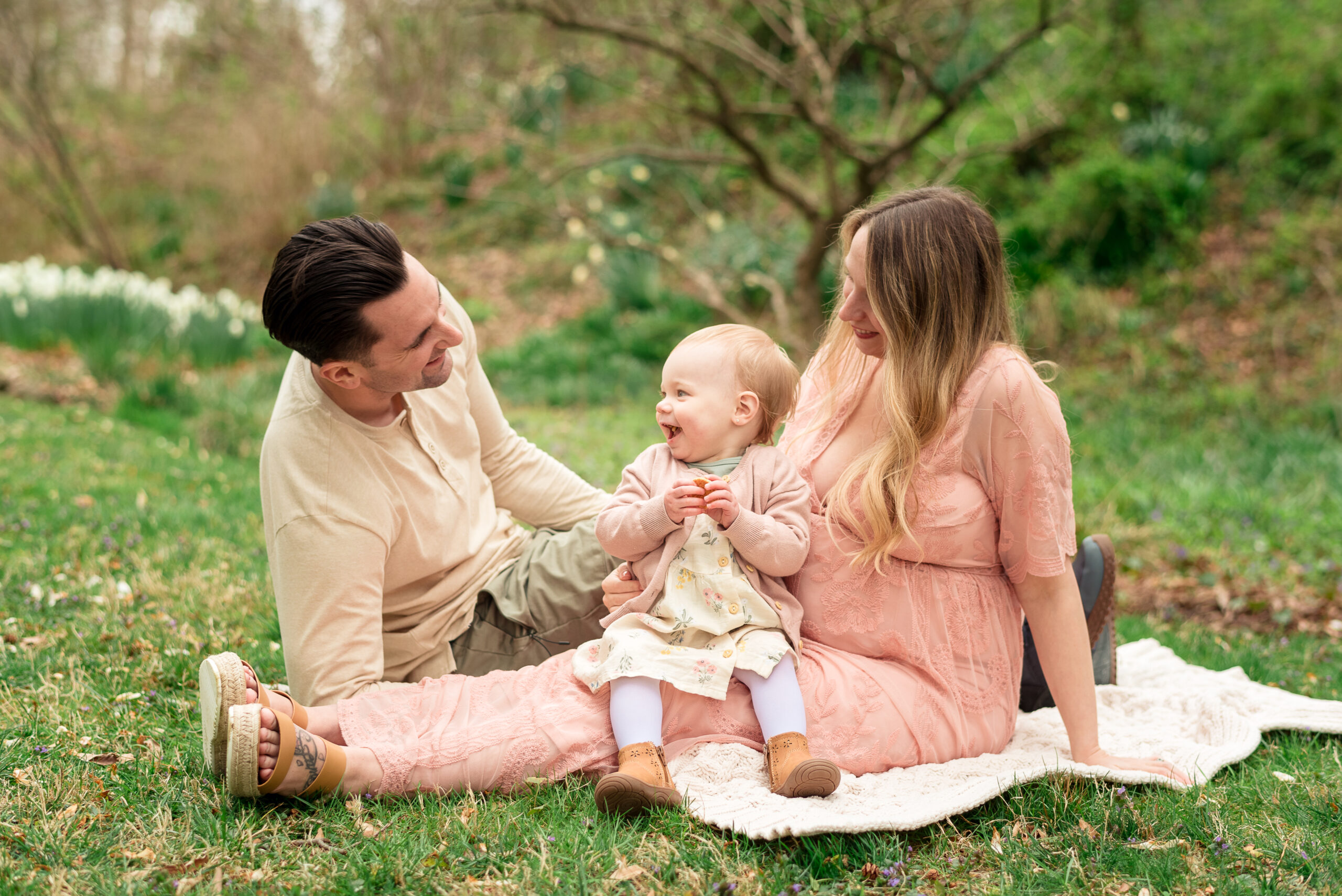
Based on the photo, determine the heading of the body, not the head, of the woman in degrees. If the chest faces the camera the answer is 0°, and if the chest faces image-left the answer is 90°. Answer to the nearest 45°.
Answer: approximately 45°

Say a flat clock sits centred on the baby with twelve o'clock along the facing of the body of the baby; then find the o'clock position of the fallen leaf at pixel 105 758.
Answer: The fallen leaf is roughly at 3 o'clock from the baby.

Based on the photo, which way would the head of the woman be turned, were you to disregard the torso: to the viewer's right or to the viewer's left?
to the viewer's left

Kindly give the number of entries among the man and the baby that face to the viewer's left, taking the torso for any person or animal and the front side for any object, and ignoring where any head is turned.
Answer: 0

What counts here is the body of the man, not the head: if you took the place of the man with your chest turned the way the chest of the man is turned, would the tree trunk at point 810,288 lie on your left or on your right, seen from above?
on your left

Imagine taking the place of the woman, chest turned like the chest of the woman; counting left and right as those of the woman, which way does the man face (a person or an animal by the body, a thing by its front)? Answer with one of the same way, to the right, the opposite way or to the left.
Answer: to the left

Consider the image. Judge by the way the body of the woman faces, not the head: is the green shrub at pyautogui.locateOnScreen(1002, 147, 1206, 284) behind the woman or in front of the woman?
behind

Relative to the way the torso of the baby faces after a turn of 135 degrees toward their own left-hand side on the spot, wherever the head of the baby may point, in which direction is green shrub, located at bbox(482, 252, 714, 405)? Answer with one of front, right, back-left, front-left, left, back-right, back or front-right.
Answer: front-left

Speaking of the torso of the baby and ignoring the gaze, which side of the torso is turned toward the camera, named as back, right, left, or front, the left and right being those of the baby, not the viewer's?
front

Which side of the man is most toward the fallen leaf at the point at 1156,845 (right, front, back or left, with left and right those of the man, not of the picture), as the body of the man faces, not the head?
front

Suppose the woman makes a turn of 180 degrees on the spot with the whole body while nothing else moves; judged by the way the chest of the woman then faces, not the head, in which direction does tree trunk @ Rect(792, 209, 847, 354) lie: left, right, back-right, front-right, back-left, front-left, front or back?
front-left

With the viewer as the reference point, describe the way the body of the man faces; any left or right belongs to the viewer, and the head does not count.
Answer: facing the viewer and to the right of the viewer
